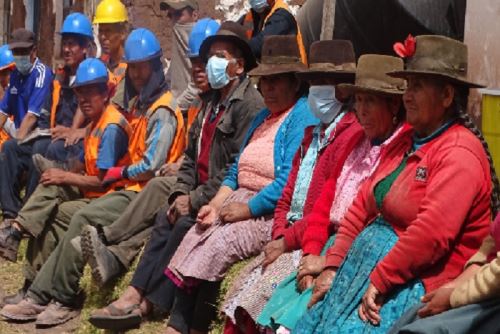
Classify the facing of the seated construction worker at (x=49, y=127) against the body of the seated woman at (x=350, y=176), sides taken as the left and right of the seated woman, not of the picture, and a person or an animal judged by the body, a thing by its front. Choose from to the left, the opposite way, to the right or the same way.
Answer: the same way

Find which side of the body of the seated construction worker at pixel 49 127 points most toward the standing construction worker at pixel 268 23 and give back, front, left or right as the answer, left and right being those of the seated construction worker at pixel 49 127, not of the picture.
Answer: left

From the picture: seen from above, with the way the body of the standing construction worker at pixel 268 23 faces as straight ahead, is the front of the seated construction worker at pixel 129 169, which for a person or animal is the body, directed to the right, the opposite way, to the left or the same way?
the same way

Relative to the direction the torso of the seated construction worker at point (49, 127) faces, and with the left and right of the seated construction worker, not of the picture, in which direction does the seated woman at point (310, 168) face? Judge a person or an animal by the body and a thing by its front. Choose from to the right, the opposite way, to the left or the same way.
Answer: the same way

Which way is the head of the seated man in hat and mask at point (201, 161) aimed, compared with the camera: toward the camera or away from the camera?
toward the camera

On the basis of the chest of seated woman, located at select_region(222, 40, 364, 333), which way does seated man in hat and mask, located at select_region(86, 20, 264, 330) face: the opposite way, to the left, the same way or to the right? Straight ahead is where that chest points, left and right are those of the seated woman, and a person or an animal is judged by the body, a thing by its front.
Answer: the same way

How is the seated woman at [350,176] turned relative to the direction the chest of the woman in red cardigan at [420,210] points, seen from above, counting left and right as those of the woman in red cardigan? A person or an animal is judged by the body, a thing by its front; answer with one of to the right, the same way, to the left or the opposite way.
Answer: the same way

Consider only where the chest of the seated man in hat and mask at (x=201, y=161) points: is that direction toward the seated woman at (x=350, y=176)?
no

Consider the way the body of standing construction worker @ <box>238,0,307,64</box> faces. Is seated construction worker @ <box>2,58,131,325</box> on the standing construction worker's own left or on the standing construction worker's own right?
on the standing construction worker's own right

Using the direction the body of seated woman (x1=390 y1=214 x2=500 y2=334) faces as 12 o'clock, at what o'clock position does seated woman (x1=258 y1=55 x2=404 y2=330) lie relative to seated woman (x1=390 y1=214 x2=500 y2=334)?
seated woman (x1=258 y1=55 x2=404 y2=330) is roughly at 2 o'clock from seated woman (x1=390 y1=214 x2=500 y2=334).

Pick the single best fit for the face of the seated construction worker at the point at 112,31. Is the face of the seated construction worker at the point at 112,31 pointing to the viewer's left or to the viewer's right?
to the viewer's left

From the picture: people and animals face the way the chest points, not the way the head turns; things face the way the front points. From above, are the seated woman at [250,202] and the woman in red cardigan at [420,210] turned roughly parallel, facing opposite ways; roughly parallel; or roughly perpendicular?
roughly parallel

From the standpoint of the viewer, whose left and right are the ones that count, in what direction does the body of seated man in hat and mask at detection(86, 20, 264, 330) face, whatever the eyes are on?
facing the viewer and to the left of the viewer

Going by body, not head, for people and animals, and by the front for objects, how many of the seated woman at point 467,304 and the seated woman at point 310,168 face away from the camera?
0

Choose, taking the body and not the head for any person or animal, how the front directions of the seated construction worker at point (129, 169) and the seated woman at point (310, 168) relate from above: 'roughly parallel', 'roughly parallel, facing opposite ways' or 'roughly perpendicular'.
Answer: roughly parallel

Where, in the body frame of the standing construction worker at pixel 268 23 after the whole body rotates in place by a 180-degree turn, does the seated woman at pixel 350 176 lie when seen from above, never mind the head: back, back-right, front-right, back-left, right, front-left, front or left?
back-right
